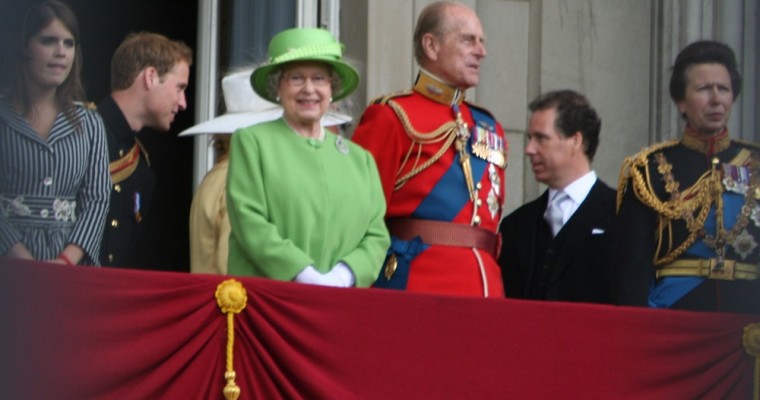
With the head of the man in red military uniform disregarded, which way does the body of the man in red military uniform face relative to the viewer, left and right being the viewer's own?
facing the viewer and to the right of the viewer

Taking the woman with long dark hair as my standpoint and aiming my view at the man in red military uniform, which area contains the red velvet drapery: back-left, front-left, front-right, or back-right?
front-right

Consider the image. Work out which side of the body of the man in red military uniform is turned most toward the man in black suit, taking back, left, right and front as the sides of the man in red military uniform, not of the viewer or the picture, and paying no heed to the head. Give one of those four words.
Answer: left

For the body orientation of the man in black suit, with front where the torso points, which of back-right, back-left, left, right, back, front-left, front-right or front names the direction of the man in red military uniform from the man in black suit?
front

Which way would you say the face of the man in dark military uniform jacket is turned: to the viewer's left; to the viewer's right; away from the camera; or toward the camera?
to the viewer's right

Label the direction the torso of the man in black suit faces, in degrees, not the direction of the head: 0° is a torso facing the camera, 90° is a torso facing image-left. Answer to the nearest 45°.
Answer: approximately 45°

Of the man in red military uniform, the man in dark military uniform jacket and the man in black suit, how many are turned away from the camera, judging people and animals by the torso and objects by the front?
0

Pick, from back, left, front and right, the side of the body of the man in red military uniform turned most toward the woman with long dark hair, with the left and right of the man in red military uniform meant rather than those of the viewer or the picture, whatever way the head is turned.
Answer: right

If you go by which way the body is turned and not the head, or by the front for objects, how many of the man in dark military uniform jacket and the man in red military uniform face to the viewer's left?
0

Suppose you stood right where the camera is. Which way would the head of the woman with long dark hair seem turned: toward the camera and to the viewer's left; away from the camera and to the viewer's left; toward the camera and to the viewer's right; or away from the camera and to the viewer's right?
toward the camera and to the viewer's right
